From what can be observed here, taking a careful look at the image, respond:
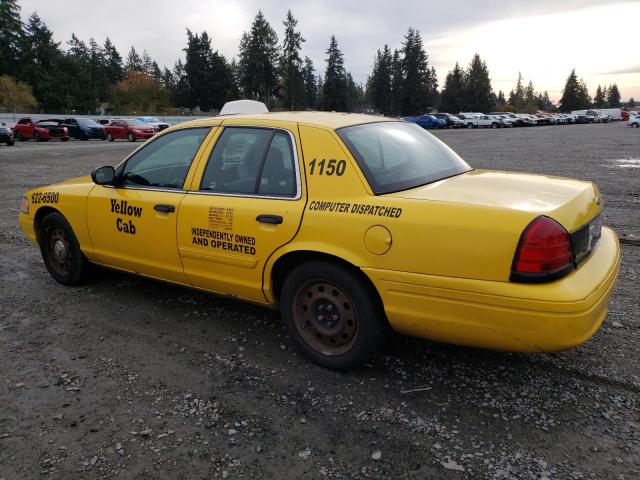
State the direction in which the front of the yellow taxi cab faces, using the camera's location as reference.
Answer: facing away from the viewer and to the left of the viewer

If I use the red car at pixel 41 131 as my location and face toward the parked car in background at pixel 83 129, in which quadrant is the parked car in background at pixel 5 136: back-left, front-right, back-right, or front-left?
back-right

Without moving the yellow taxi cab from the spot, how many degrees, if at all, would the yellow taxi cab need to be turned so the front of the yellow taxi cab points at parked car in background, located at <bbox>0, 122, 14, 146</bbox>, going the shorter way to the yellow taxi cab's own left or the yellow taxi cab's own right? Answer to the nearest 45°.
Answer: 0° — it already faces it

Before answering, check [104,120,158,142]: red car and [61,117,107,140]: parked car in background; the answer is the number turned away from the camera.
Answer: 0

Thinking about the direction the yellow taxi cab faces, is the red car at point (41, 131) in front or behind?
in front

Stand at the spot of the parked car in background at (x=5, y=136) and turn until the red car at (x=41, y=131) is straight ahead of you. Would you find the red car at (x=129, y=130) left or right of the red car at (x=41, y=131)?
right
